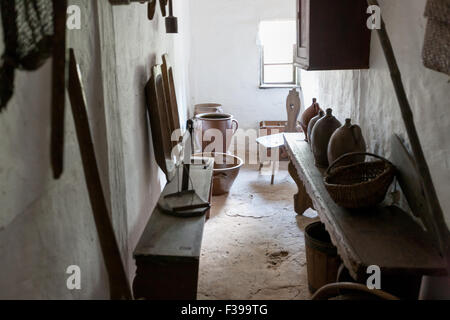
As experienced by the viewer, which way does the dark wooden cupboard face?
facing to the left of the viewer

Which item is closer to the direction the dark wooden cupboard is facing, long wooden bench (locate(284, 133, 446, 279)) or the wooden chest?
the wooden chest

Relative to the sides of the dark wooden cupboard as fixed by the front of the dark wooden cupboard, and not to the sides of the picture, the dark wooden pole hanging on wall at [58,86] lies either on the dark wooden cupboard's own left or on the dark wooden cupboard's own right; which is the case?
on the dark wooden cupboard's own left

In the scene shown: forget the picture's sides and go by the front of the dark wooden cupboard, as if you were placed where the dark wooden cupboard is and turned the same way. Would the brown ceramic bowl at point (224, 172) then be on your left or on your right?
on your right

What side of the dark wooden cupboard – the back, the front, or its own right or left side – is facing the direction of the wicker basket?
left

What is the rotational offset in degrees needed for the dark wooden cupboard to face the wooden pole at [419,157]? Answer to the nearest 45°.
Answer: approximately 90° to its left

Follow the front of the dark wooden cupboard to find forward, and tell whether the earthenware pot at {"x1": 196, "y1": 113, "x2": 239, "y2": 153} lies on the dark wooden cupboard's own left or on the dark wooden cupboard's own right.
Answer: on the dark wooden cupboard's own right
